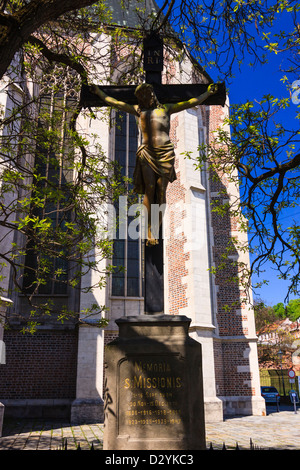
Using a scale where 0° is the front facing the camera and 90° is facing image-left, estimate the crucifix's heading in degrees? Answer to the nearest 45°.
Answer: approximately 0°
